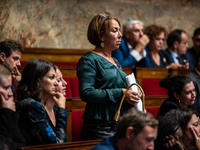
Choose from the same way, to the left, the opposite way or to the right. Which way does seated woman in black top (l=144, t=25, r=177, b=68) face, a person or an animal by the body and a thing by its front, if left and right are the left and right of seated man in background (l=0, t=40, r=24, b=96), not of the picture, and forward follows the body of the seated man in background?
to the right

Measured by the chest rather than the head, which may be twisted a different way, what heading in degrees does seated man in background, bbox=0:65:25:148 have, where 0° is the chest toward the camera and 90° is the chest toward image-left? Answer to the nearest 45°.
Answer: approximately 315°

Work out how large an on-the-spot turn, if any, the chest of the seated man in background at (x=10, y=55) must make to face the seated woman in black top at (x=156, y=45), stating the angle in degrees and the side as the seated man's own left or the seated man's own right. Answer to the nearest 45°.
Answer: approximately 45° to the seated man's own left

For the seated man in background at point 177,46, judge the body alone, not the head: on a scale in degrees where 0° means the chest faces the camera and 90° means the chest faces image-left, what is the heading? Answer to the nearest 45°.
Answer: approximately 315°

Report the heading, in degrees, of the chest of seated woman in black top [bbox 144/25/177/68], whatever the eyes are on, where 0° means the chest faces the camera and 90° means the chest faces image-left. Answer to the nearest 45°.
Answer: approximately 315°

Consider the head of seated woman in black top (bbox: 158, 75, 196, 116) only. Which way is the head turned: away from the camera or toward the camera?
toward the camera

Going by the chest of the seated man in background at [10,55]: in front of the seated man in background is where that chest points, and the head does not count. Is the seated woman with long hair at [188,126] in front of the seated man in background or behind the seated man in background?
in front

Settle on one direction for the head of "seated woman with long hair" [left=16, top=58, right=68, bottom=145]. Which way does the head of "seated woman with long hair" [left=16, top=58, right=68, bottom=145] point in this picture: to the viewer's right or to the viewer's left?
to the viewer's right

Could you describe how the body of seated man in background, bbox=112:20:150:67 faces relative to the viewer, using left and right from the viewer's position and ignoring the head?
facing the viewer and to the right of the viewer

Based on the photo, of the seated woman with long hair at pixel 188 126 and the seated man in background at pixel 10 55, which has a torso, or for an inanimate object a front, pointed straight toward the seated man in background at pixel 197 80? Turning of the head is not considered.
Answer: the seated man in background at pixel 10 55

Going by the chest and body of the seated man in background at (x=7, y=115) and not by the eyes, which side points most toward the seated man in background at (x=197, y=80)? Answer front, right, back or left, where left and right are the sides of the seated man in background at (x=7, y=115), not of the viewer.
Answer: left

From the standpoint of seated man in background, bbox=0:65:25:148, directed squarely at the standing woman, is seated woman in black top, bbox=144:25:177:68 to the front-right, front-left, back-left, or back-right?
front-left

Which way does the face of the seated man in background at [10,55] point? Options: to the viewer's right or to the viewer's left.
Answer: to the viewer's right

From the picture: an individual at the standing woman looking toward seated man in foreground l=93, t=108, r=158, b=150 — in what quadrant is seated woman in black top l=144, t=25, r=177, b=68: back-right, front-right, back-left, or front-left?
back-left
